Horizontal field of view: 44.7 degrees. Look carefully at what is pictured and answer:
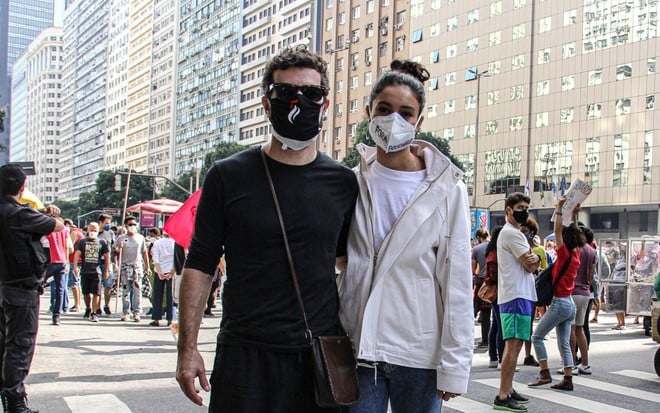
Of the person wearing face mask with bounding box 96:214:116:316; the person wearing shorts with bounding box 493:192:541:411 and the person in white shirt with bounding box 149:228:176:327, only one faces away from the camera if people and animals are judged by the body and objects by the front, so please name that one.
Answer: the person in white shirt

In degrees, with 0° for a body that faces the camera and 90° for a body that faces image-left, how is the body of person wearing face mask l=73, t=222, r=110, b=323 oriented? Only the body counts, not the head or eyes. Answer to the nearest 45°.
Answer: approximately 0°

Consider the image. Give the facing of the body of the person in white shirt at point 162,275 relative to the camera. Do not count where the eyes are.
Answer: away from the camera

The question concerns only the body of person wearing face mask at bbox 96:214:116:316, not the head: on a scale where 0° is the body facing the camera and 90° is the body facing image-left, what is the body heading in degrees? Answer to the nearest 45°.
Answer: approximately 315°
